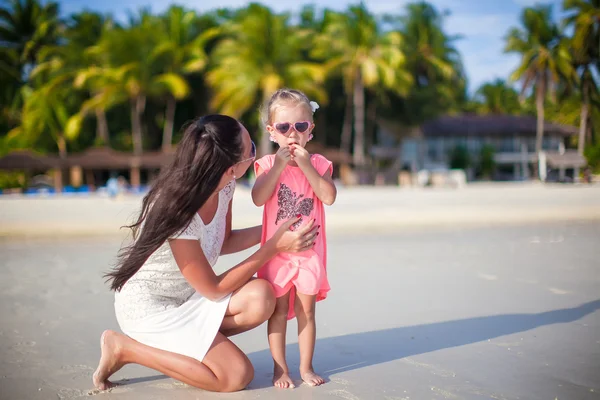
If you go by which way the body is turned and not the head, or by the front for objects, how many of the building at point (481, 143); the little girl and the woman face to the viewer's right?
1

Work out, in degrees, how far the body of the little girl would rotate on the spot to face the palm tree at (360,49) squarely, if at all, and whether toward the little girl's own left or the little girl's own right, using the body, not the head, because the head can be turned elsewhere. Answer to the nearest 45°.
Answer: approximately 180°

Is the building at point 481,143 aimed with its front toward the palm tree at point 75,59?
no

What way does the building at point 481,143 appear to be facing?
toward the camera

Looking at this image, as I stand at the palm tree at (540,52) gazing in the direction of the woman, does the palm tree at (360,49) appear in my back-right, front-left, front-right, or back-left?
front-right

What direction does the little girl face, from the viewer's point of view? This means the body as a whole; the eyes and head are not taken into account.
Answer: toward the camera

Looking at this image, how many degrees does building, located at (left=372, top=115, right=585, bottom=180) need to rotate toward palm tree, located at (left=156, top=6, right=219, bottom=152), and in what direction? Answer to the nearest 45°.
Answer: approximately 45° to its right

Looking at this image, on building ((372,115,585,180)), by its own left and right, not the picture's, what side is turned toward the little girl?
front

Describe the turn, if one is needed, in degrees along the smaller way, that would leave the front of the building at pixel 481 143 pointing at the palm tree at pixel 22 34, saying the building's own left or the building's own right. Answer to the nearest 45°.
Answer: approximately 45° to the building's own right

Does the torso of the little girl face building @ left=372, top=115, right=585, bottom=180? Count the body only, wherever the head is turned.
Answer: no

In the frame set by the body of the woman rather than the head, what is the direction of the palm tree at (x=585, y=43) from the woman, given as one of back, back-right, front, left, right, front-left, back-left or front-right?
front-left

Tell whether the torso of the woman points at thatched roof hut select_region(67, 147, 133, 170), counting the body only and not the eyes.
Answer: no

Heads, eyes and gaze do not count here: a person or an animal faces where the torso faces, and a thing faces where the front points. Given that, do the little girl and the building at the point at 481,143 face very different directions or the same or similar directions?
same or similar directions

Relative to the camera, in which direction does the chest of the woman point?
to the viewer's right

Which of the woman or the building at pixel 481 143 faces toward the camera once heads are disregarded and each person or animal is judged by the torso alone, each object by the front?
the building

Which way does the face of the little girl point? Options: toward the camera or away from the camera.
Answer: toward the camera

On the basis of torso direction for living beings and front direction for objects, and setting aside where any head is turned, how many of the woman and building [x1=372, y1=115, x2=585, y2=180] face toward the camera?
1

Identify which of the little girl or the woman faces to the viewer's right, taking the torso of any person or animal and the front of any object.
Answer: the woman
